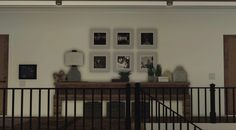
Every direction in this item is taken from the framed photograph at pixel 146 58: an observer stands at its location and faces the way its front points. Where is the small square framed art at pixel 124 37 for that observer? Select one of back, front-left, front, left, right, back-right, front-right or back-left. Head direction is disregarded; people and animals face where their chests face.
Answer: right

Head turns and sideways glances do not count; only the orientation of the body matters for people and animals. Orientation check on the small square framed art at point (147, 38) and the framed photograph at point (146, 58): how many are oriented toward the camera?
2

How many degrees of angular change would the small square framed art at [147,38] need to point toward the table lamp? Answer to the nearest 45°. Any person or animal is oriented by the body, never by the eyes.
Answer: approximately 90° to its right

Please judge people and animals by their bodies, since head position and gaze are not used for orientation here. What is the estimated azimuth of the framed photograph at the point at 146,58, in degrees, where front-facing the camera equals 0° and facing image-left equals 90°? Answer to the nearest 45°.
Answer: approximately 0°

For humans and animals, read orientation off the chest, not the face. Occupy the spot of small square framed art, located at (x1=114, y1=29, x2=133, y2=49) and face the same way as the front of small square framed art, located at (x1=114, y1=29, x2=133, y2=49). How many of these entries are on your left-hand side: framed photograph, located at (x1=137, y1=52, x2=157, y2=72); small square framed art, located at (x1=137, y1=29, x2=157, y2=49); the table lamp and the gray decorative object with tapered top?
3

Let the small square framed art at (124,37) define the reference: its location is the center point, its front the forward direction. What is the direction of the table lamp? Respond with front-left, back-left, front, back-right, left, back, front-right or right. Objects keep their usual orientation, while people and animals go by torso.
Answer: right

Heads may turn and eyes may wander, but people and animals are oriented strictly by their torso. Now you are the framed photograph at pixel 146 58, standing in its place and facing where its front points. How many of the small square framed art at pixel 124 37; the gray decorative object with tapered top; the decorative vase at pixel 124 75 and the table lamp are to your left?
1

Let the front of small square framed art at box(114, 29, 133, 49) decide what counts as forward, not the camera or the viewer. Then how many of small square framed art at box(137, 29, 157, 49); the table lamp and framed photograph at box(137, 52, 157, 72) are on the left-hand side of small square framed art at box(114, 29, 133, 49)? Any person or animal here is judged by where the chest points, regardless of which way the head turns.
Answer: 2

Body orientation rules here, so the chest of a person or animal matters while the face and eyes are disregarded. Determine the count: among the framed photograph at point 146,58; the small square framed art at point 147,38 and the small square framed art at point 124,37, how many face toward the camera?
3

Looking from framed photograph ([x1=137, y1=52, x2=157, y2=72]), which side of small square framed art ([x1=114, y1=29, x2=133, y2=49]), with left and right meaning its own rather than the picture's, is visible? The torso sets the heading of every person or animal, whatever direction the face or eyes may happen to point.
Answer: left
